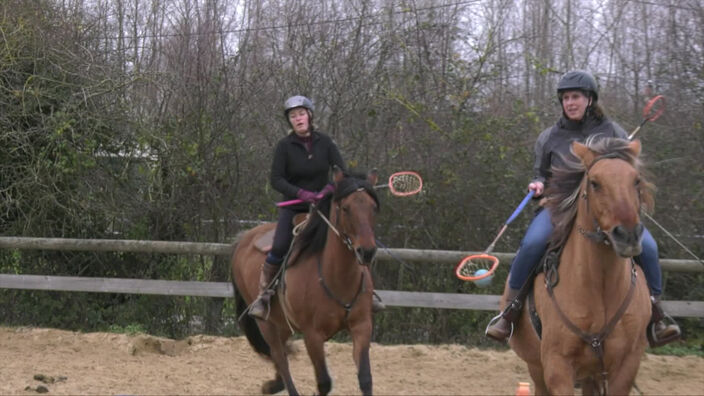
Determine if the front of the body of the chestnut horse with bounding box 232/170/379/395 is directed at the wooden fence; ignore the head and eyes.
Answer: no

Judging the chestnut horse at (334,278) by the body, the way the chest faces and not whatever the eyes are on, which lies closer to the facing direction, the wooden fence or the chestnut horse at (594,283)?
the chestnut horse

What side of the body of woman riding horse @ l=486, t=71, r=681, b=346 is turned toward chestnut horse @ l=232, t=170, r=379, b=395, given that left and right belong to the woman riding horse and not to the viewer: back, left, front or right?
right

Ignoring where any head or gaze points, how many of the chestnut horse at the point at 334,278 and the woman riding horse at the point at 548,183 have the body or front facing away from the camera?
0

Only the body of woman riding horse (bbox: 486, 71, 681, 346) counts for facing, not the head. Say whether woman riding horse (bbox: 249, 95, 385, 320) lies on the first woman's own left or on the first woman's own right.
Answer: on the first woman's own right

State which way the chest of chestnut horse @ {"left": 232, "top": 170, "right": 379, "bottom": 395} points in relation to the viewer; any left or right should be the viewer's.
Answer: facing the viewer and to the right of the viewer

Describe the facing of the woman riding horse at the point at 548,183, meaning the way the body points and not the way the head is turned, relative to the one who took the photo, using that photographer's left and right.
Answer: facing the viewer

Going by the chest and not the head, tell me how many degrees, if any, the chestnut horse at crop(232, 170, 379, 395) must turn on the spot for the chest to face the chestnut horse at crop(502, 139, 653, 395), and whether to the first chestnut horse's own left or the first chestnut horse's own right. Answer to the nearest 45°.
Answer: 0° — it already faces it

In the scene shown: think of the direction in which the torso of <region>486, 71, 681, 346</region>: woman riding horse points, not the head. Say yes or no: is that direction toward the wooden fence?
no

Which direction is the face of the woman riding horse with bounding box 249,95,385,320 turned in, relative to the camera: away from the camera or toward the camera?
toward the camera
